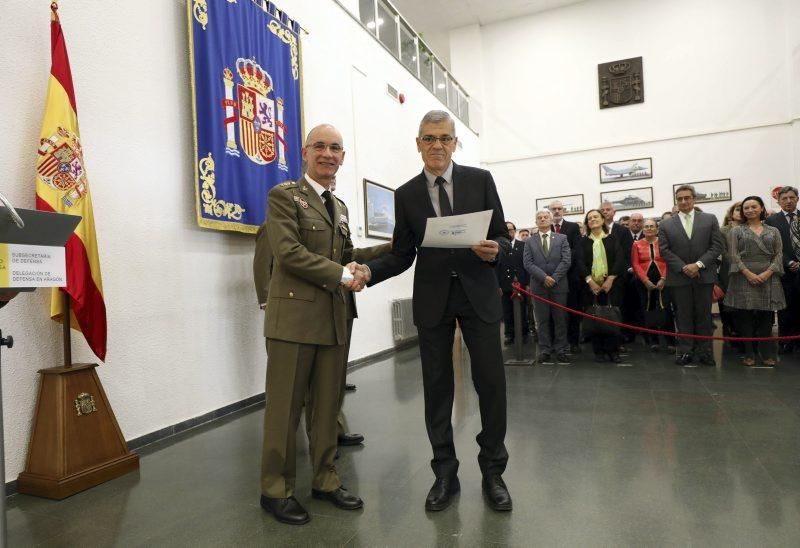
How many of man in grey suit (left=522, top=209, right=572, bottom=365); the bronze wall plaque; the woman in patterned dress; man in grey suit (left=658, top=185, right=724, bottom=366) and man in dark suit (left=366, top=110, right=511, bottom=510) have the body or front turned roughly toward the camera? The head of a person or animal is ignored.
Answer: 5

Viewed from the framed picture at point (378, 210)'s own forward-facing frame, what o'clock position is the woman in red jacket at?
The woman in red jacket is roughly at 11 o'clock from the framed picture.

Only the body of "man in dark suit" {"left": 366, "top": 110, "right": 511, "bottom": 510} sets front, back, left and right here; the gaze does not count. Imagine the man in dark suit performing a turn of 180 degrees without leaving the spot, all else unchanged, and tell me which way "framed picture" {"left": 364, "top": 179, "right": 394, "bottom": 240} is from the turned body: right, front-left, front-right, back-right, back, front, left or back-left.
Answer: front

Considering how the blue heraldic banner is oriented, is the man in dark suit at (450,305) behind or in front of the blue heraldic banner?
in front

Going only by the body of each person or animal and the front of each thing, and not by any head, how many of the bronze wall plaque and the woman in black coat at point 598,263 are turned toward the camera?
2

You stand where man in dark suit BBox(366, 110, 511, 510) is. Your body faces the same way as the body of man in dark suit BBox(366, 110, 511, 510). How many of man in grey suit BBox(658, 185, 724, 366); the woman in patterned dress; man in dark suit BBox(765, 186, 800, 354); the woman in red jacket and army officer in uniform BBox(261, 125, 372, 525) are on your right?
1

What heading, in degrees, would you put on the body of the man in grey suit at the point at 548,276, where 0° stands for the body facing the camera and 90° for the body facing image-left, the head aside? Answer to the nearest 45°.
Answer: approximately 0°

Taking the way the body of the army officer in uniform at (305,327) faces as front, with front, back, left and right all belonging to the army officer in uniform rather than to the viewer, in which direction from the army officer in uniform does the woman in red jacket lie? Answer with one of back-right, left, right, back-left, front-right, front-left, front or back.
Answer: left

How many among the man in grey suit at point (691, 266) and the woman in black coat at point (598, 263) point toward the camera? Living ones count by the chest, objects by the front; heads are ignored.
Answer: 2

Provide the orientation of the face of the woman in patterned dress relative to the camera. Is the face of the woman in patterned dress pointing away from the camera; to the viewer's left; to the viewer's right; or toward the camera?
toward the camera

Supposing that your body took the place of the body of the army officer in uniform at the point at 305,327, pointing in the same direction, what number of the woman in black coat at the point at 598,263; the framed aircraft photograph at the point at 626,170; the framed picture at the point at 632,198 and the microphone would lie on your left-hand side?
3

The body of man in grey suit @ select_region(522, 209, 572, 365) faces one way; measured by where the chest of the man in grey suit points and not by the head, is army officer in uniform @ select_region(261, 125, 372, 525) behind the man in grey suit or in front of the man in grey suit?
in front

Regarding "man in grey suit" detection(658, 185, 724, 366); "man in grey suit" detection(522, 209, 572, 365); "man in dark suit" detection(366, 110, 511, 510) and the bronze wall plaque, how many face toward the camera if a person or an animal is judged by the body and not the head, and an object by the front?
4

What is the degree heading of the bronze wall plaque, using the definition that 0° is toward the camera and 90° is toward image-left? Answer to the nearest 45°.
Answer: approximately 0°

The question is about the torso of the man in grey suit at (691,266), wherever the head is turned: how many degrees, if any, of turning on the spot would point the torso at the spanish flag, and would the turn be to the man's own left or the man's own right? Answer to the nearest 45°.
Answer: approximately 45° to the man's own right

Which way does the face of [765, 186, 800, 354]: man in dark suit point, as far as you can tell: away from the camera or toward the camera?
toward the camera

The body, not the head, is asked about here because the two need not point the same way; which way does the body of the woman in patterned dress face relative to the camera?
toward the camera

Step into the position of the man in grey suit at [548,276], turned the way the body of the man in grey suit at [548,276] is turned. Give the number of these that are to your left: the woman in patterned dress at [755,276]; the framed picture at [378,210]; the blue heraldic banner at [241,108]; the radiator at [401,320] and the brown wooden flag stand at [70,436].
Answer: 1

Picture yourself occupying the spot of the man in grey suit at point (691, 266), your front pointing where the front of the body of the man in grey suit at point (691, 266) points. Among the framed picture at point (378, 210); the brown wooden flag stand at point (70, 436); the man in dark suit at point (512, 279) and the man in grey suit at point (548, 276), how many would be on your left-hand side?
0

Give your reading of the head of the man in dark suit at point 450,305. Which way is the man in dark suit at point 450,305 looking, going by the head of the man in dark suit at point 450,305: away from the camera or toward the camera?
toward the camera

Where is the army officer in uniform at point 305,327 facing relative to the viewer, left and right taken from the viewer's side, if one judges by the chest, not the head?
facing the viewer and to the right of the viewer
